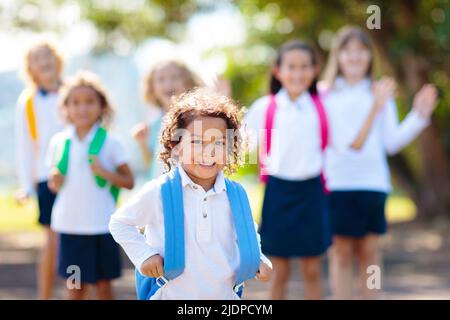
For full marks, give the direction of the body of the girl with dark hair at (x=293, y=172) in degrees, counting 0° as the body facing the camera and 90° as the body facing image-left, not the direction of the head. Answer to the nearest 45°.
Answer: approximately 0°
